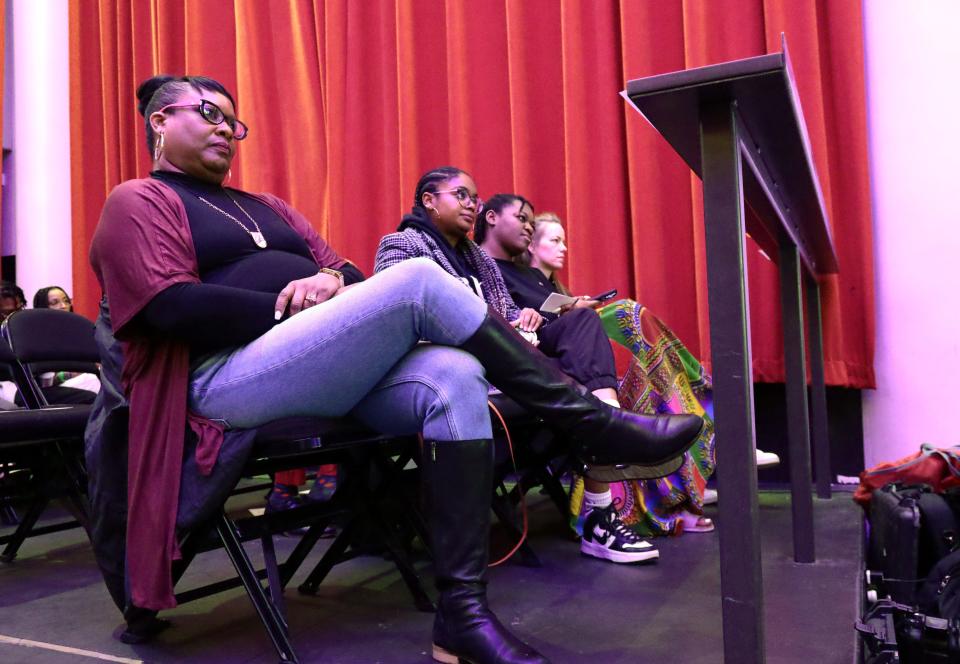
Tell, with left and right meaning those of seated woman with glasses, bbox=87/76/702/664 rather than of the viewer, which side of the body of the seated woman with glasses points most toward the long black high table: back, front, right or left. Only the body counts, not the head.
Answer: front

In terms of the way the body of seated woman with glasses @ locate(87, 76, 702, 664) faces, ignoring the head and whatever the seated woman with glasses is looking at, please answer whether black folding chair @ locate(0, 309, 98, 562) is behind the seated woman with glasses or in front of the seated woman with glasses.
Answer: behind

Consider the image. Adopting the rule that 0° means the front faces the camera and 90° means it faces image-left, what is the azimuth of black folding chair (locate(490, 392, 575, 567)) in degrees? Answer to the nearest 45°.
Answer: approximately 315°

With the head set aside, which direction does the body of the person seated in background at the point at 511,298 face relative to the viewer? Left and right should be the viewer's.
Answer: facing the viewer and to the right of the viewer

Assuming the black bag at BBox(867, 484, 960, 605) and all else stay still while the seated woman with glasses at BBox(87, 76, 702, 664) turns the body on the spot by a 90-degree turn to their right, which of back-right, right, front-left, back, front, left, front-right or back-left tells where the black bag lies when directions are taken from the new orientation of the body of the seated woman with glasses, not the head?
back-left

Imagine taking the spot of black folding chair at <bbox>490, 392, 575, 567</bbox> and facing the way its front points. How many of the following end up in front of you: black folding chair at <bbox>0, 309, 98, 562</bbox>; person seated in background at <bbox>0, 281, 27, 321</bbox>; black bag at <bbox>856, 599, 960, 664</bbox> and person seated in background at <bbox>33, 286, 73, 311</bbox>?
1

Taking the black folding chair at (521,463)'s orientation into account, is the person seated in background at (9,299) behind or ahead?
behind

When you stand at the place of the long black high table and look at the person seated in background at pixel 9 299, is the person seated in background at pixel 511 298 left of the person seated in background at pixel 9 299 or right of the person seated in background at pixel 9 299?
right

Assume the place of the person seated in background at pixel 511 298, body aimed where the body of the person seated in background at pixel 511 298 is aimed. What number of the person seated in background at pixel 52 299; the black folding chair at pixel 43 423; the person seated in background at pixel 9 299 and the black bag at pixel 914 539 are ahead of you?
1

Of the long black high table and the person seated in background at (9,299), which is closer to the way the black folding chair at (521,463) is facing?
the long black high table

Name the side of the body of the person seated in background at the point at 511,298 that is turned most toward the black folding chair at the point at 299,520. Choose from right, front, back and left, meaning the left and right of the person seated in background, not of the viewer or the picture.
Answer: right

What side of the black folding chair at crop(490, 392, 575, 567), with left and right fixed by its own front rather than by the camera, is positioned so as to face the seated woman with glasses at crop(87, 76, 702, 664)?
right

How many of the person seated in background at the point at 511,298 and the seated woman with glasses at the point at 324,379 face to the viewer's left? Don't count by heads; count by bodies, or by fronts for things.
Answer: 0

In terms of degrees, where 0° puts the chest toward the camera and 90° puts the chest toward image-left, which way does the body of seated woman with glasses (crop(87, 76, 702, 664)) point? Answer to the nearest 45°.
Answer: approximately 315°

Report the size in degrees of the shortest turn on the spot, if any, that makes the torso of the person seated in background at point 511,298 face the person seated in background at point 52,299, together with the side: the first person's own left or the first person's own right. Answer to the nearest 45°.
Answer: approximately 180°

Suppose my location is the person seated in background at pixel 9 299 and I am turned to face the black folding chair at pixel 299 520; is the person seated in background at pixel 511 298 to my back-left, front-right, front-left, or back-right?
front-left

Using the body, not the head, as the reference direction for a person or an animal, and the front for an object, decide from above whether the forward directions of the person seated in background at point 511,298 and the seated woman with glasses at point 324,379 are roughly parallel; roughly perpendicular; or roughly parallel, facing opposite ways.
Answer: roughly parallel

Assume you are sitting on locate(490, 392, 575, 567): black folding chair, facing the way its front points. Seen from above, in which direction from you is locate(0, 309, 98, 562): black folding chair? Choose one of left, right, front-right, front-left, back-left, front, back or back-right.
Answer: back-right
